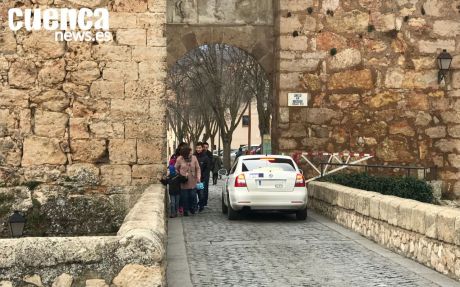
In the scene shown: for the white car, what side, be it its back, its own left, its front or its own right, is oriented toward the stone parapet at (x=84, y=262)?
back

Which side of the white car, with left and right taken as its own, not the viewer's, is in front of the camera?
back

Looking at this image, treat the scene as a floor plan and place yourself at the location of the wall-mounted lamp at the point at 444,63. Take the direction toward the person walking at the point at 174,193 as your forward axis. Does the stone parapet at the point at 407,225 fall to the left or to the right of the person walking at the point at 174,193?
left

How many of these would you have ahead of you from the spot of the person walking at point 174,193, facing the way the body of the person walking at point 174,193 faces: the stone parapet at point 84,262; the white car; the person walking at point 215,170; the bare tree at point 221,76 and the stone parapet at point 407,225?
2

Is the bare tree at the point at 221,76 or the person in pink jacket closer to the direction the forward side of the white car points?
the bare tree
